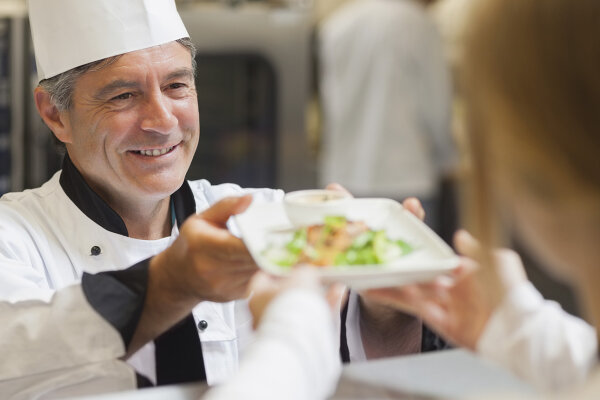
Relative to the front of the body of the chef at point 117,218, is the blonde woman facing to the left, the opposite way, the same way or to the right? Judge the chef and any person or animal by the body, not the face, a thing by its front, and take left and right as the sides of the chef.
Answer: the opposite way

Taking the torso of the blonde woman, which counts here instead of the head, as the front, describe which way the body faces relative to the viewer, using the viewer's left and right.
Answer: facing away from the viewer and to the left of the viewer

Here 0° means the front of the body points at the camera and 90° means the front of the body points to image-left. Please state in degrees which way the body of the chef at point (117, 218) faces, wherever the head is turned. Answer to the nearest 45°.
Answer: approximately 315°

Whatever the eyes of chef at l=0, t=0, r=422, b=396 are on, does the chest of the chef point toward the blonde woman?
yes

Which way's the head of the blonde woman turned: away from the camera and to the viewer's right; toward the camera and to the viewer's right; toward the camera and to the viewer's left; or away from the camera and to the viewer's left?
away from the camera and to the viewer's left
